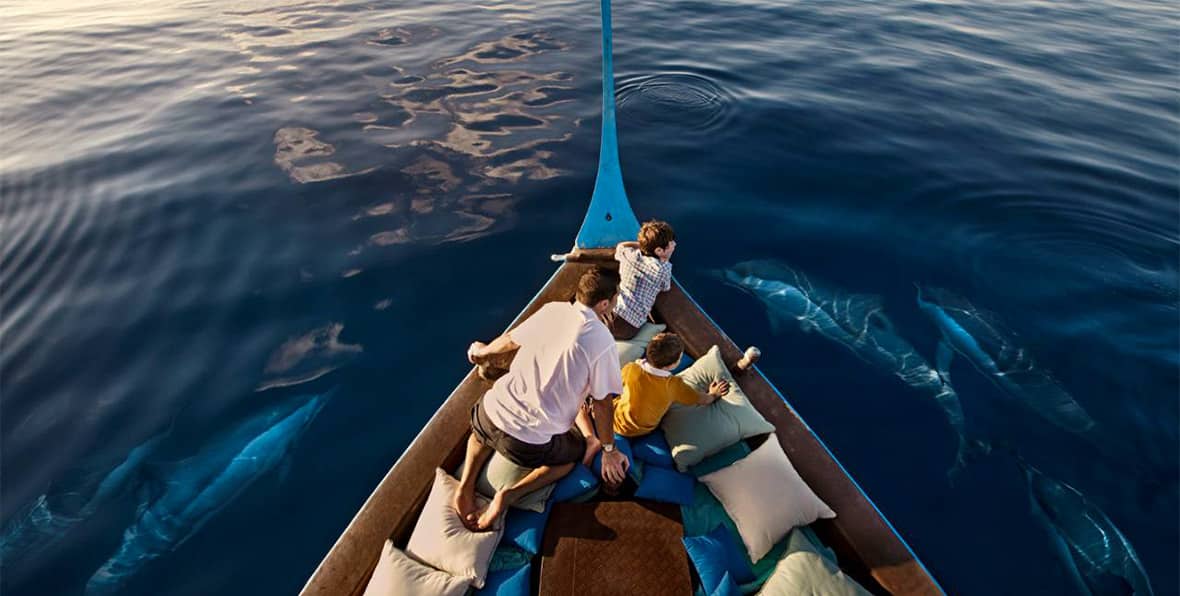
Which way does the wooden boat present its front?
away from the camera

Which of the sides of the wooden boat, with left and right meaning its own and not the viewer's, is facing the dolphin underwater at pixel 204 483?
left

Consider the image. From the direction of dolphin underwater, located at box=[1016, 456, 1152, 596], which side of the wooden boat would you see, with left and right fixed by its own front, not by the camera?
right

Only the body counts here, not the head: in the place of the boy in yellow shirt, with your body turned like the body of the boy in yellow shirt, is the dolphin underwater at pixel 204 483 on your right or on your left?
on your left

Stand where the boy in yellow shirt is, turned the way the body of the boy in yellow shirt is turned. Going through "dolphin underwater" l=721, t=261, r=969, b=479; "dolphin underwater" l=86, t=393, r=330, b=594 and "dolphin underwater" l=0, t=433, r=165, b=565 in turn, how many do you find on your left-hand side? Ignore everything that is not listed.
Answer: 2

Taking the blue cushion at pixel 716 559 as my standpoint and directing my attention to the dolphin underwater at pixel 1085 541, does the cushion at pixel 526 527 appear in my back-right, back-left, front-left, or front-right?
back-left

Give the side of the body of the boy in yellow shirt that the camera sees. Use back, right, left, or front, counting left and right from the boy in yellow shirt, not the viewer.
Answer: back

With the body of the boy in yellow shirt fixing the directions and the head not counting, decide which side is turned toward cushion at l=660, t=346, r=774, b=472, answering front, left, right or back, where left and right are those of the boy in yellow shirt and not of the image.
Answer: right

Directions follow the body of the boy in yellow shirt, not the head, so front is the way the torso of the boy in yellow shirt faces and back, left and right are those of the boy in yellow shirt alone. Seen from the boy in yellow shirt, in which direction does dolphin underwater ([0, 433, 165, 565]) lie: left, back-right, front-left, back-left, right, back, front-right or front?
left

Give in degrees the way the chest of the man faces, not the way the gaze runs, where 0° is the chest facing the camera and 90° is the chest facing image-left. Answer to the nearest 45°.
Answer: approximately 225°

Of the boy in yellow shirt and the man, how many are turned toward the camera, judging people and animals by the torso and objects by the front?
0

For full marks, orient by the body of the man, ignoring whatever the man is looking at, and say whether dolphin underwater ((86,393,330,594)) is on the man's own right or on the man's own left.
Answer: on the man's own left

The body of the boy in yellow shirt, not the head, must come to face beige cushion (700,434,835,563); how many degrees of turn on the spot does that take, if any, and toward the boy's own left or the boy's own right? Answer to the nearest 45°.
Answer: approximately 135° to the boy's own right
